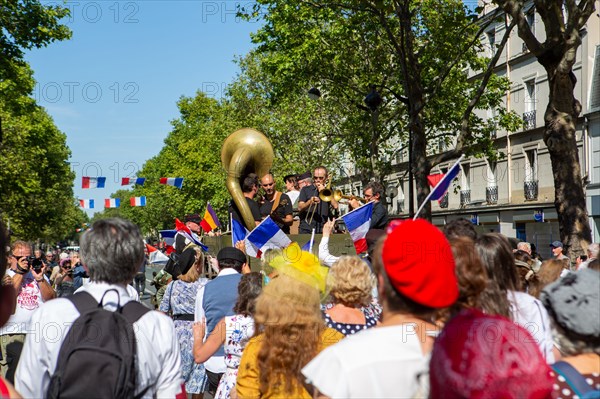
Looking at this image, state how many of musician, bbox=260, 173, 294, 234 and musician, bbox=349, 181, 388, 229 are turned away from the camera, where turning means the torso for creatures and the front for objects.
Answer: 0

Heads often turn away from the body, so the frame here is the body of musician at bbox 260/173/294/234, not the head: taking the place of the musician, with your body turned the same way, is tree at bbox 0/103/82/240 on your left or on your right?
on your right

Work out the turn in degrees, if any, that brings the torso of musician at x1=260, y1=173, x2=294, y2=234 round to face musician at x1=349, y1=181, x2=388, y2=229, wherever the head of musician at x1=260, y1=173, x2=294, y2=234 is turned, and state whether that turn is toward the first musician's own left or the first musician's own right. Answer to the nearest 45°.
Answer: approximately 90° to the first musician's own left

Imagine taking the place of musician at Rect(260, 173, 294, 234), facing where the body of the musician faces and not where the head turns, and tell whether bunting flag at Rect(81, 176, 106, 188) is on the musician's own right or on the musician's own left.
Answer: on the musician's own right

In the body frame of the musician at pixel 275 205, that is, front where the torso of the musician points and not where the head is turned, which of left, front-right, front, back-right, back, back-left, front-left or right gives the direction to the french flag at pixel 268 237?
front-left

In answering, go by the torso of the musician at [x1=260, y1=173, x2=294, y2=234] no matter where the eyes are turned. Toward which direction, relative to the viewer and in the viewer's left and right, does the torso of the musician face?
facing the viewer and to the left of the viewer
